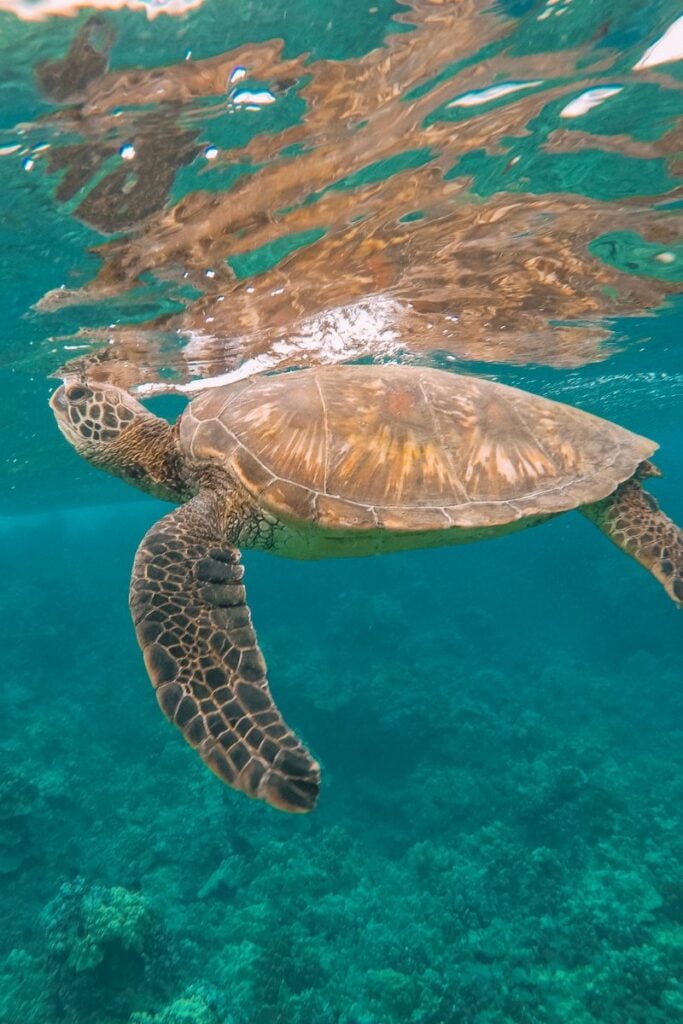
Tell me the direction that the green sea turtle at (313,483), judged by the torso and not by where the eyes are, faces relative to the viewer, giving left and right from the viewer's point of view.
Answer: facing to the left of the viewer
